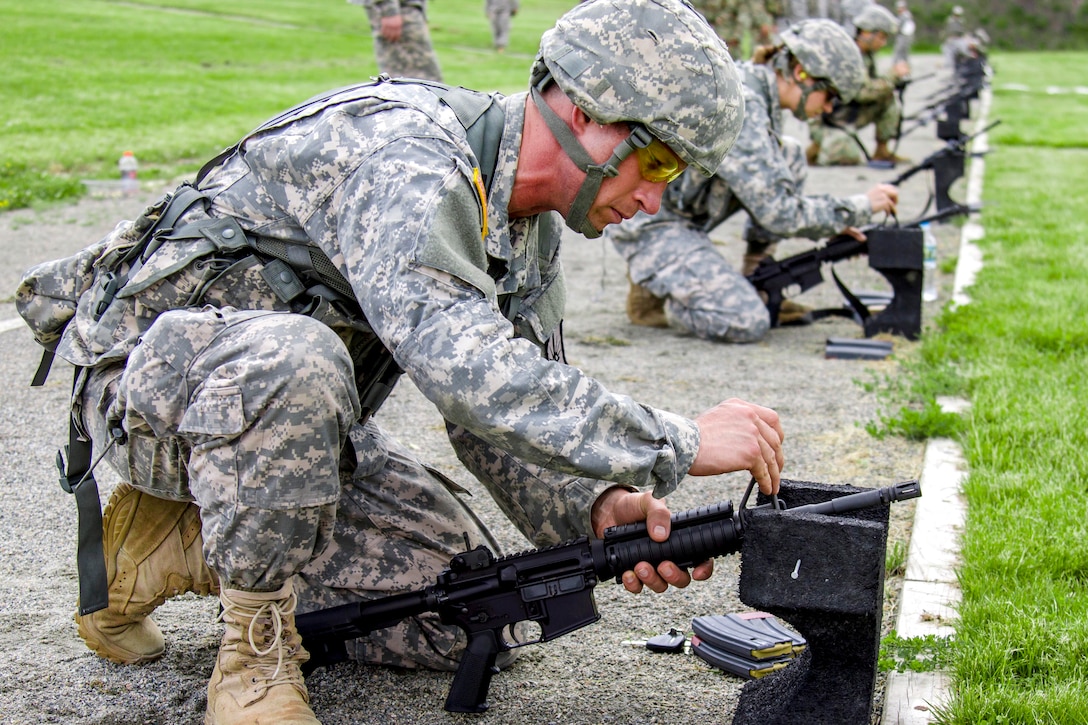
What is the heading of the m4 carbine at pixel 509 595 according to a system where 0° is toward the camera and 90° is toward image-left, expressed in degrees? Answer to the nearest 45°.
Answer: approximately 270°

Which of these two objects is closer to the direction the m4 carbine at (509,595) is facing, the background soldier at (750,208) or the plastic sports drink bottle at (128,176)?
the background soldier

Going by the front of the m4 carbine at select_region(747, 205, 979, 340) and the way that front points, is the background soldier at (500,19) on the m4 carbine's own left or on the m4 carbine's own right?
on the m4 carbine's own left

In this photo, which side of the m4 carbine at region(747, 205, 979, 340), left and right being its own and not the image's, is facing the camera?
right

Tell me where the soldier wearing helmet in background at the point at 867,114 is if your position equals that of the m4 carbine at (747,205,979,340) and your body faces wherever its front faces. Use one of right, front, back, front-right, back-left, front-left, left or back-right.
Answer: left

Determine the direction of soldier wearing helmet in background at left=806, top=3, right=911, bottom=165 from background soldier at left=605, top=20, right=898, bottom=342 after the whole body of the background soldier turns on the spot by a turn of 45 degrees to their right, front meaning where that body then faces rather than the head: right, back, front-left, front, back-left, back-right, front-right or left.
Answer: back-left

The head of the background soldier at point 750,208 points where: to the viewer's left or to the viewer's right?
to the viewer's right

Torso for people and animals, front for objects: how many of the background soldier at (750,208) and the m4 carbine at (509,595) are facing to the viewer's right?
2

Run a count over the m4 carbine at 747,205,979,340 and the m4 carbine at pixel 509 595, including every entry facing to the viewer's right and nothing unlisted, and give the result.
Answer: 2

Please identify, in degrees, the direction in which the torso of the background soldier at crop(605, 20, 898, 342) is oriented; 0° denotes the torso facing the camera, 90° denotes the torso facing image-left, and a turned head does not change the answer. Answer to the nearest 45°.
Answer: approximately 270°

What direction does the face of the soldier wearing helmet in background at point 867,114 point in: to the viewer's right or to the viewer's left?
to the viewer's right

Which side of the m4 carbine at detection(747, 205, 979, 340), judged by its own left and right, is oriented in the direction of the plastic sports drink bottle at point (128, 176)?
back

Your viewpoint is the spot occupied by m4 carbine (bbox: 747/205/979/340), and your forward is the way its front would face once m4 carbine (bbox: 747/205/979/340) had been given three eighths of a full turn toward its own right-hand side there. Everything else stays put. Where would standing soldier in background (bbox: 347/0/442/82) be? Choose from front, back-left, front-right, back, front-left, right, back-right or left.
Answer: right
